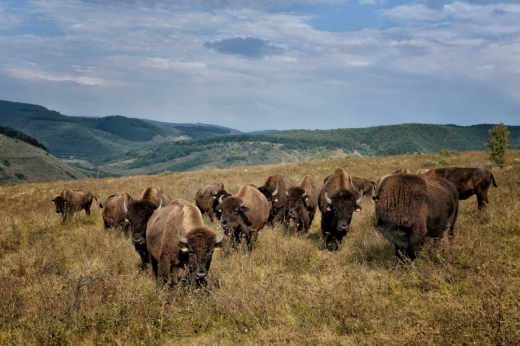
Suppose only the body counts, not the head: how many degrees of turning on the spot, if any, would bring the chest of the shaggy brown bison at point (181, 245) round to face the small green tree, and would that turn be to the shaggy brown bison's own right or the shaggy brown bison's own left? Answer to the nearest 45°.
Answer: approximately 90° to the shaggy brown bison's own left

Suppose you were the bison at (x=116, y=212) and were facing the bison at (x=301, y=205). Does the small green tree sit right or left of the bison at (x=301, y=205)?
left

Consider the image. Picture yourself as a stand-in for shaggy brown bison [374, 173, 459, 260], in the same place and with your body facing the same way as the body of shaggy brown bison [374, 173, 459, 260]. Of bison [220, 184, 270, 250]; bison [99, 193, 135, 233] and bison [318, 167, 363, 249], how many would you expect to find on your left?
0

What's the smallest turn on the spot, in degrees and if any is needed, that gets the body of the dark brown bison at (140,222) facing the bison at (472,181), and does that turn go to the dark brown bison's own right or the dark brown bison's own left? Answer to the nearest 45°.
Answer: approximately 90° to the dark brown bison's own left

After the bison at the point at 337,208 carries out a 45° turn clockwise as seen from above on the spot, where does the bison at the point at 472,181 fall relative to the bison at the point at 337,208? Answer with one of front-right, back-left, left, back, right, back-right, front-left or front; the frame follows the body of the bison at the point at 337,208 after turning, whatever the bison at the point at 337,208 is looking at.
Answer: back

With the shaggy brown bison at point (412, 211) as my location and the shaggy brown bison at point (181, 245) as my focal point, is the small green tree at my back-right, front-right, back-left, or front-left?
back-right

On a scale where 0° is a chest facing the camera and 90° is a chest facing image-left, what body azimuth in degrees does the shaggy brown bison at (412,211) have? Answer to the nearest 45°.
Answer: approximately 45°

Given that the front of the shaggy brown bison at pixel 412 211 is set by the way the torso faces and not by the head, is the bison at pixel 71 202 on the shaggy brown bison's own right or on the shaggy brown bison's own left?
on the shaggy brown bison's own right

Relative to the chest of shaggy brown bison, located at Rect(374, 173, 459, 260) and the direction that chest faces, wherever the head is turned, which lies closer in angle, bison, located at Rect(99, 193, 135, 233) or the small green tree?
the bison

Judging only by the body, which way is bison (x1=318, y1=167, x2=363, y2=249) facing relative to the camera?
toward the camera

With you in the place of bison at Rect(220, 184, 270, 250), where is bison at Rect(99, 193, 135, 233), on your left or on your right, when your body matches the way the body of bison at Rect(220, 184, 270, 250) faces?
on your right

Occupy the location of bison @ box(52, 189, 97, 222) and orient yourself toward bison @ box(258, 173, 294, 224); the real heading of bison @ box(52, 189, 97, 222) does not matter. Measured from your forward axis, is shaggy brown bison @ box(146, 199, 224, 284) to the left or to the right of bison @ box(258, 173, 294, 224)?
right

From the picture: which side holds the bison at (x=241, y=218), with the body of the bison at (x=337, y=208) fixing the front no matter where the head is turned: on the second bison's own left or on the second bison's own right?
on the second bison's own right
